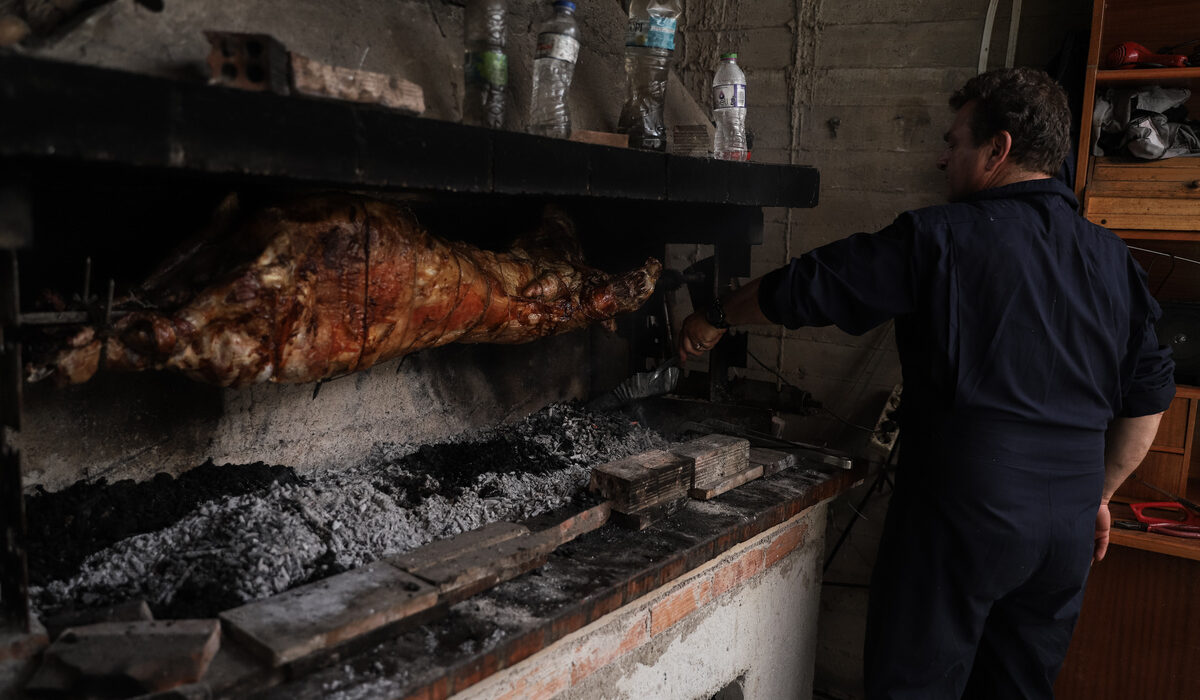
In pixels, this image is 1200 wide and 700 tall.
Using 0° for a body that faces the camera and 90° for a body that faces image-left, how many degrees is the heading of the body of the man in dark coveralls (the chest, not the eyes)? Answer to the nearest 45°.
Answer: approximately 135°

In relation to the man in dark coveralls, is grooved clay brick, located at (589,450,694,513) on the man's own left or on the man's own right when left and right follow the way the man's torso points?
on the man's own left

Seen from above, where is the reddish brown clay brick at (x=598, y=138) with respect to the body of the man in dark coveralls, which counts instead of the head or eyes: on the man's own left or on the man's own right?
on the man's own left

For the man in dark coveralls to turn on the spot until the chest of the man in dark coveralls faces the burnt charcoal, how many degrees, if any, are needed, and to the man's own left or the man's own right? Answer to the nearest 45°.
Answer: approximately 90° to the man's own left

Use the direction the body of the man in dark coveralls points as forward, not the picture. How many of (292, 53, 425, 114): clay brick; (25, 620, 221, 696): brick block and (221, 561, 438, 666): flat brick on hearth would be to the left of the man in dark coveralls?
3

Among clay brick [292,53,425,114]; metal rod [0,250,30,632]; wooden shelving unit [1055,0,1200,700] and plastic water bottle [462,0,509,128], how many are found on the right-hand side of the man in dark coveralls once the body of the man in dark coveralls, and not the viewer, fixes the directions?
1

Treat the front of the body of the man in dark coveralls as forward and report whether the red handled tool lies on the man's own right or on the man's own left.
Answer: on the man's own right

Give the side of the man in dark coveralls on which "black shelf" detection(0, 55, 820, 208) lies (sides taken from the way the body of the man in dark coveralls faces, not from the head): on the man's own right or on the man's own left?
on the man's own left

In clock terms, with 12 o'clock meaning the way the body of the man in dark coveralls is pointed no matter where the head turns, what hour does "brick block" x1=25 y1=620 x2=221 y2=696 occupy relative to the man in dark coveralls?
The brick block is roughly at 9 o'clock from the man in dark coveralls.

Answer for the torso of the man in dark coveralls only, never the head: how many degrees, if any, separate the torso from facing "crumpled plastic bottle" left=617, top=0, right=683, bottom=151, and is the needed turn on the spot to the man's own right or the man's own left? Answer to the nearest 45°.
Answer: approximately 45° to the man's own left

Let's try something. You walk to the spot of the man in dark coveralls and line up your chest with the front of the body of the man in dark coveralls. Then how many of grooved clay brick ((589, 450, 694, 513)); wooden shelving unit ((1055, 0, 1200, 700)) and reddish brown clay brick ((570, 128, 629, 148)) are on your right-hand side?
1

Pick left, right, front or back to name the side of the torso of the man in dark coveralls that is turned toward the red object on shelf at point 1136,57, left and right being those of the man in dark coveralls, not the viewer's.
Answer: right
